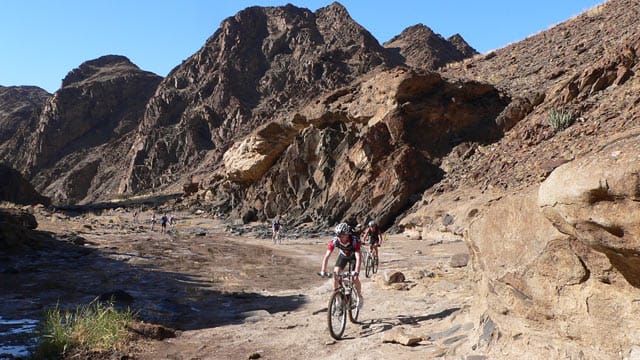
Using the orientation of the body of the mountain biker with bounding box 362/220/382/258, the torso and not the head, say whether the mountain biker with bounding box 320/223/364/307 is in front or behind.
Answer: in front

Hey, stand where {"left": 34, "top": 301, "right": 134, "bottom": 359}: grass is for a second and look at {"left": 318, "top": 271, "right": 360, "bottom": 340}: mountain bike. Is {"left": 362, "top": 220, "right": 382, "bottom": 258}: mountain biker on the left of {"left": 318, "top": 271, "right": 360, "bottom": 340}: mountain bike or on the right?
left

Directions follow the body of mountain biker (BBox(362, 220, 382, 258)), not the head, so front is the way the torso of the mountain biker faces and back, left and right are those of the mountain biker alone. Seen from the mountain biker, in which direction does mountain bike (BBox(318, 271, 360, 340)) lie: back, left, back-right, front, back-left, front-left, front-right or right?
front

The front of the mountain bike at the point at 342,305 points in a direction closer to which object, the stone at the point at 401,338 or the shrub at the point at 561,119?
the stone

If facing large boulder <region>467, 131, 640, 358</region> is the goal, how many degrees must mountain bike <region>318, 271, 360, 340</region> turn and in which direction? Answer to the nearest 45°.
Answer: approximately 90° to its left

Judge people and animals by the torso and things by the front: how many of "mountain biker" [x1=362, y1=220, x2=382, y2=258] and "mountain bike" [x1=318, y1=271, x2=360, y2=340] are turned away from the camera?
0

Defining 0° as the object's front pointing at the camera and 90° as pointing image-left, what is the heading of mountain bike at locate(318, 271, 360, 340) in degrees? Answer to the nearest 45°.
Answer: approximately 45°

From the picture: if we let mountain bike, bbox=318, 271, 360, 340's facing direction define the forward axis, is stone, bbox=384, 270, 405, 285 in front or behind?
behind

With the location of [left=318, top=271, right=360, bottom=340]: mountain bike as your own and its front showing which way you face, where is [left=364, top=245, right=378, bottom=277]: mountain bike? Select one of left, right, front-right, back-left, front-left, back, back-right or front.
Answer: back-right

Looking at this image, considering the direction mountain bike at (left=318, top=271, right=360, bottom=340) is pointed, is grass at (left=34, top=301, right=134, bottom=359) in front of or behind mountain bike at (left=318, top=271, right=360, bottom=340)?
in front

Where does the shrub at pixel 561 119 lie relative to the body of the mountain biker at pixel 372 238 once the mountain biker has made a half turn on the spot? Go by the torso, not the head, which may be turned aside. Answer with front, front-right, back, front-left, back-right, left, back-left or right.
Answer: front-right

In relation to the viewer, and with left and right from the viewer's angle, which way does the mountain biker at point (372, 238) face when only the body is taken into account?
facing the viewer
